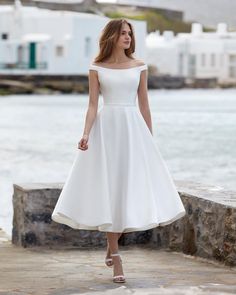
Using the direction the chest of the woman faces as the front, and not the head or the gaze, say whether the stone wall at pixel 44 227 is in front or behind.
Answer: behind

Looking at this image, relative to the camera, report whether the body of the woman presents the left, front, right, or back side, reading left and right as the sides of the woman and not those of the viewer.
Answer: front

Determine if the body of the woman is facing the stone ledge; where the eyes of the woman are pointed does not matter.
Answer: no
